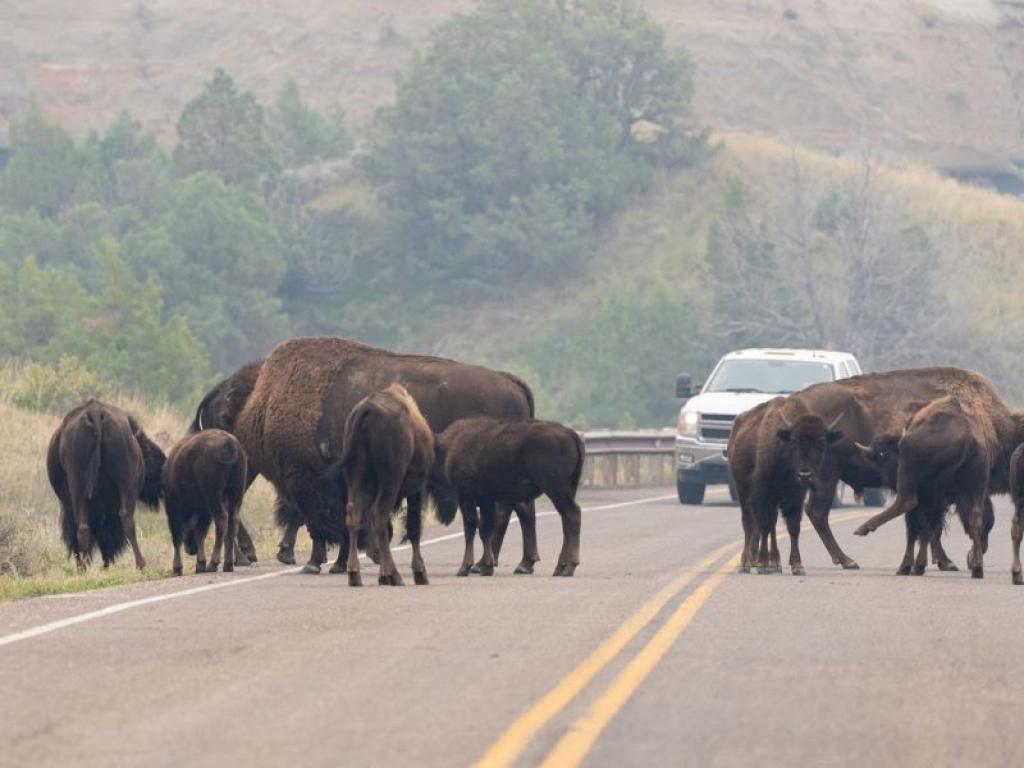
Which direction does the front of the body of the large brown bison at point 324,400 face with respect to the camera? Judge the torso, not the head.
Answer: to the viewer's left

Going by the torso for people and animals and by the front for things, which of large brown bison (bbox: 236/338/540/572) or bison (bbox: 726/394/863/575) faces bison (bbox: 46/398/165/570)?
the large brown bison

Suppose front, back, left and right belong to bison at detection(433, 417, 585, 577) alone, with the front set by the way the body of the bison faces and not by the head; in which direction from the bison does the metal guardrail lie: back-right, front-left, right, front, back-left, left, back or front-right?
right

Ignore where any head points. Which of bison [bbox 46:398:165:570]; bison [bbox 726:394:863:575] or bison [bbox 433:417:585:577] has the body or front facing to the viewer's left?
bison [bbox 433:417:585:577]

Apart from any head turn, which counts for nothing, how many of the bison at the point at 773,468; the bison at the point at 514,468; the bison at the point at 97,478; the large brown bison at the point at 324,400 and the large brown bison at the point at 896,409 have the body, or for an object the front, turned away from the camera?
1

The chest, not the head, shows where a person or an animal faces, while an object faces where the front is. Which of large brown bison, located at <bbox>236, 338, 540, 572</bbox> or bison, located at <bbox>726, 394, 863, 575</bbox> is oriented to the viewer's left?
the large brown bison

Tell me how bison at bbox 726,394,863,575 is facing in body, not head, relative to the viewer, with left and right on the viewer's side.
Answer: facing the viewer and to the right of the viewer

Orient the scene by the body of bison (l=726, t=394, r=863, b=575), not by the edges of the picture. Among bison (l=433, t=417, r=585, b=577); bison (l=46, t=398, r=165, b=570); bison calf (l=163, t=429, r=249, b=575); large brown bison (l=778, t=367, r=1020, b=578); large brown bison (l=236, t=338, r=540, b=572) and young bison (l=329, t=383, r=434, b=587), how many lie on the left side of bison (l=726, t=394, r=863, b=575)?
1

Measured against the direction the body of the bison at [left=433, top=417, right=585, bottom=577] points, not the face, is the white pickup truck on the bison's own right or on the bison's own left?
on the bison's own right

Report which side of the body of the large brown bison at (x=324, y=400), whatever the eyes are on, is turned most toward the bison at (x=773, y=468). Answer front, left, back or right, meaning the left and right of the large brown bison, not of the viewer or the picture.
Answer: back

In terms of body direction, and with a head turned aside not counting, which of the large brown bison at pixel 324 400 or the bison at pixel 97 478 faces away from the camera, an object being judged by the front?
the bison

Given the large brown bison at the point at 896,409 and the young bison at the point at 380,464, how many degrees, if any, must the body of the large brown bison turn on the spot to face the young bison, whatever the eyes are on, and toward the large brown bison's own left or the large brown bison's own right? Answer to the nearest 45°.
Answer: approximately 45° to the large brown bison's own left

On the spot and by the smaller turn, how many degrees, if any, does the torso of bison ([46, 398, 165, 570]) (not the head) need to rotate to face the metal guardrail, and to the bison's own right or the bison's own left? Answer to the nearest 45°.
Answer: approximately 45° to the bison's own right

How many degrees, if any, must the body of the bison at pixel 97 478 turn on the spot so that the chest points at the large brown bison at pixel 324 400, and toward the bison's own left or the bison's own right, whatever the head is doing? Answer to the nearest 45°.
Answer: approximately 90° to the bison's own right

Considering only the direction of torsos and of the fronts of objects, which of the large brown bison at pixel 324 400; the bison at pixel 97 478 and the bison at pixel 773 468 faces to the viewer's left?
the large brown bison

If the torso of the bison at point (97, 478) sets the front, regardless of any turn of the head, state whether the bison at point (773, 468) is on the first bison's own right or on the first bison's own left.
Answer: on the first bison's own right

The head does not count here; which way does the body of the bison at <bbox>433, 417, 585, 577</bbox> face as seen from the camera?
to the viewer's left
